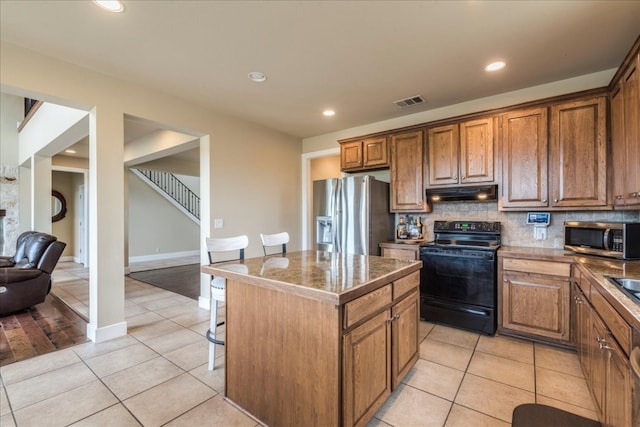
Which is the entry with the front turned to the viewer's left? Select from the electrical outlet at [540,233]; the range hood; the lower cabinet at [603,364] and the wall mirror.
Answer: the lower cabinet

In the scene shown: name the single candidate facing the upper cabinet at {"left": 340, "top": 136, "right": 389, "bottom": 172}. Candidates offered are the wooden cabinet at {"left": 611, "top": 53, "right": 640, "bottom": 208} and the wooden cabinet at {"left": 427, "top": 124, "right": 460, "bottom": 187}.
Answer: the wooden cabinet at {"left": 611, "top": 53, "right": 640, "bottom": 208}

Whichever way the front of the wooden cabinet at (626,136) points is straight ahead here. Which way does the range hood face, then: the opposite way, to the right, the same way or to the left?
to the left

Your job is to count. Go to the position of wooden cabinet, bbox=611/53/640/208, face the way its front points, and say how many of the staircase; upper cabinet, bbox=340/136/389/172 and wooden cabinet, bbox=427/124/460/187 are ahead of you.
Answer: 3

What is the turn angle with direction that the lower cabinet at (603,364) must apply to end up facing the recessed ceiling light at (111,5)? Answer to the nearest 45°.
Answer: approximately 45° to its left

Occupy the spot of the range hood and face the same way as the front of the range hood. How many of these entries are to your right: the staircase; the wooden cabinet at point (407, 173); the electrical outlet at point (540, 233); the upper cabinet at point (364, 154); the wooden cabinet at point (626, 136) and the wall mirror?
4

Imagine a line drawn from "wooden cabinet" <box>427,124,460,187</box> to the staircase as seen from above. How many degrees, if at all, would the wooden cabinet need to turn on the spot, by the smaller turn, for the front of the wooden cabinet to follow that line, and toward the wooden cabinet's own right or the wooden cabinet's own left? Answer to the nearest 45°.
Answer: approximately 90° to the wooden cabinet's own right
